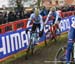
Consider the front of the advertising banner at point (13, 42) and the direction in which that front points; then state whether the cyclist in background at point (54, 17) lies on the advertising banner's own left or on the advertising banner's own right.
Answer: on the advertising banner's own left

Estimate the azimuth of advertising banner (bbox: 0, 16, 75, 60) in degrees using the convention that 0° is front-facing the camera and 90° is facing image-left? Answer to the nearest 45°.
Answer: approximately 315°
